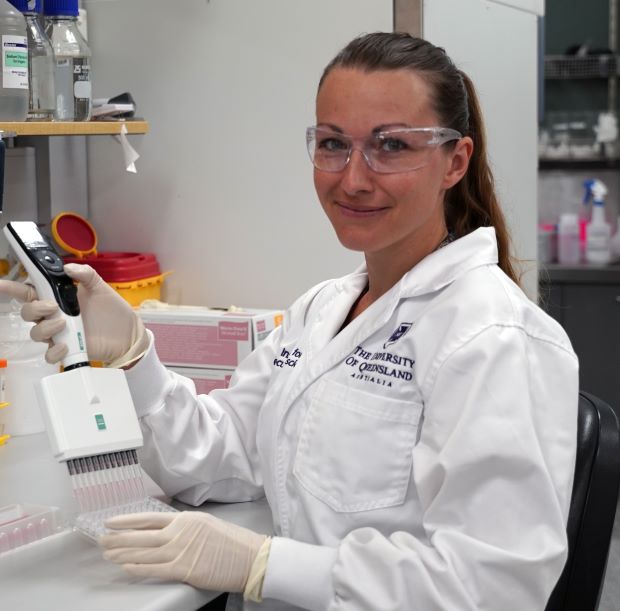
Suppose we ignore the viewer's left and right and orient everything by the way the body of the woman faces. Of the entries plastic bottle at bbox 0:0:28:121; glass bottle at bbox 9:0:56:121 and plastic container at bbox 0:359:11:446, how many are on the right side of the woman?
3

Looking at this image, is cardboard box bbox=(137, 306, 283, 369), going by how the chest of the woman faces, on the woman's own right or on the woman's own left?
on the woman's own right

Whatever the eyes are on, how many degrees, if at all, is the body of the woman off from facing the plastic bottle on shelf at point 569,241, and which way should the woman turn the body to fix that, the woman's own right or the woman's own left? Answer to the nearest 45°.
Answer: approximately 135° to the woman's own right

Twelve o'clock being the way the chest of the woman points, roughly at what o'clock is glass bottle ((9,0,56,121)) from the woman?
The glass bottle is roughly at 3 o'clock from the woman.

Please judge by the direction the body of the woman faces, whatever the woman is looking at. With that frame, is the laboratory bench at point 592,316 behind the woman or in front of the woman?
behind

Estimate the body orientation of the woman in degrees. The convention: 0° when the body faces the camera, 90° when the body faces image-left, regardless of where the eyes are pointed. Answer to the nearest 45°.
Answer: approximately 45°

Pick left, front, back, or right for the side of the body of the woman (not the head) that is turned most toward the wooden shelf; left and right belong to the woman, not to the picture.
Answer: right

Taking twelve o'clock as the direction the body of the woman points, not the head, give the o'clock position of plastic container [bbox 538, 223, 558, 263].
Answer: The plastic container is roughly at 5 o'clock from the woman.

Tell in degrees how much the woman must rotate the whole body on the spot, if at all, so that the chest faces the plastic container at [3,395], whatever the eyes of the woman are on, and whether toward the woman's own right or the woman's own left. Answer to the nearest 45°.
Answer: approximately 90° to the woman's own right

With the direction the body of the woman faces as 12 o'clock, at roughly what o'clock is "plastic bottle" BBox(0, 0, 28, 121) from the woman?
The plastic bottle is roughly at 3 o'clock from the woman.
